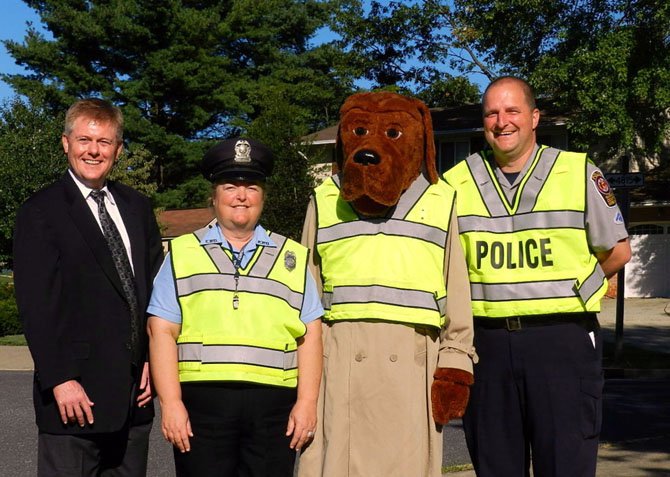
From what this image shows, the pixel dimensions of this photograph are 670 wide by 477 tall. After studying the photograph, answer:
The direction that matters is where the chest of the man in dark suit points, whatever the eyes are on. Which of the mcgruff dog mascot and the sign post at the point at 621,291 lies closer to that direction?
the mcgruff dog mascot

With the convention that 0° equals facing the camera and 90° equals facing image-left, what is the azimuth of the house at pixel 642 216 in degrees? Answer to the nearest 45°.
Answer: approximately 0°

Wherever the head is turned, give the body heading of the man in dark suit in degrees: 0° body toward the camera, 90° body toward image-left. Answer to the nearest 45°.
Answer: approximately 315°

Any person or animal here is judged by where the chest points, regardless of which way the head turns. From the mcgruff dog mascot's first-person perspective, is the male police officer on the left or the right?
on its left

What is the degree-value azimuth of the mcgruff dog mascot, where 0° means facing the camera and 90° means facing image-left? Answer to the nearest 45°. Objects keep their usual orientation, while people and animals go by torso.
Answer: approximately 0°

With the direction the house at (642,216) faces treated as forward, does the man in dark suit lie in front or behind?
in front

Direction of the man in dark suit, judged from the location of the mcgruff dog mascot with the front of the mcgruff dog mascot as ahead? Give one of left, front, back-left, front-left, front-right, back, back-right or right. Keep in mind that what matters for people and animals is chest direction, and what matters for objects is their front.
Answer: right

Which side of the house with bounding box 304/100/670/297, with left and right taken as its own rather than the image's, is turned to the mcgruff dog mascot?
front
